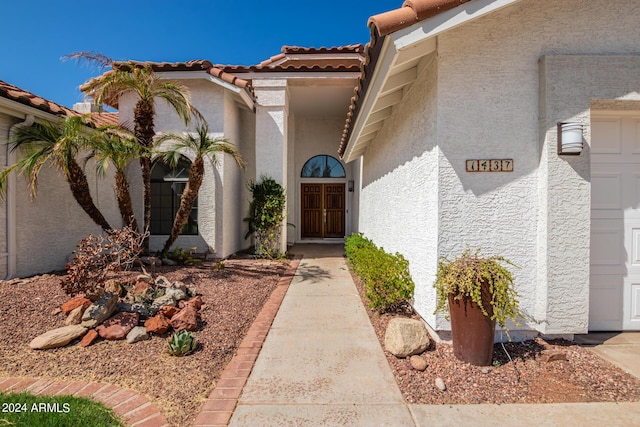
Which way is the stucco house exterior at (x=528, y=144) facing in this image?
toward the camera

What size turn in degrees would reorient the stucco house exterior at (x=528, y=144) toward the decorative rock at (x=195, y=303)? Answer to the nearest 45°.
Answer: approximately 90° to its right

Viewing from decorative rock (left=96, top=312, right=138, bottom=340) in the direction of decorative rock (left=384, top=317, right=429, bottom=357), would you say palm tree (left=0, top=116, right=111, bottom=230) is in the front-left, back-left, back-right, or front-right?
back-left

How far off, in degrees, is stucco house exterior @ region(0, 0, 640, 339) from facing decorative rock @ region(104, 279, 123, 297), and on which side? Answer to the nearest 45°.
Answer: approximately 90° to its right

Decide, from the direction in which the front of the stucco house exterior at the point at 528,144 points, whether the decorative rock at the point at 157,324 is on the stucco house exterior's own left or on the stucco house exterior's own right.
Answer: on the stucco house exterior's own right

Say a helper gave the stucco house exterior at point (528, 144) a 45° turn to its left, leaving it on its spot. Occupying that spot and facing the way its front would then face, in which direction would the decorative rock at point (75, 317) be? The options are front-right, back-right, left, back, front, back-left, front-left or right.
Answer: back-right

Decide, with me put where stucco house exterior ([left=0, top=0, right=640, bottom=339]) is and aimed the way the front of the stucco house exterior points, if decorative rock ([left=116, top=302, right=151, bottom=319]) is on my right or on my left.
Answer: on my right

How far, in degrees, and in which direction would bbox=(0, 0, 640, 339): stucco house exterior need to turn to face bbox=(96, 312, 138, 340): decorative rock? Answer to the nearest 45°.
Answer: approximately 90° to its right

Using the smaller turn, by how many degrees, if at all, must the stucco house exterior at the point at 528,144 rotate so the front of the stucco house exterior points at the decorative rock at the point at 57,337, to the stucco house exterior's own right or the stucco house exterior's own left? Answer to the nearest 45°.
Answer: approximately 90° to the stucco house exterior's own right
